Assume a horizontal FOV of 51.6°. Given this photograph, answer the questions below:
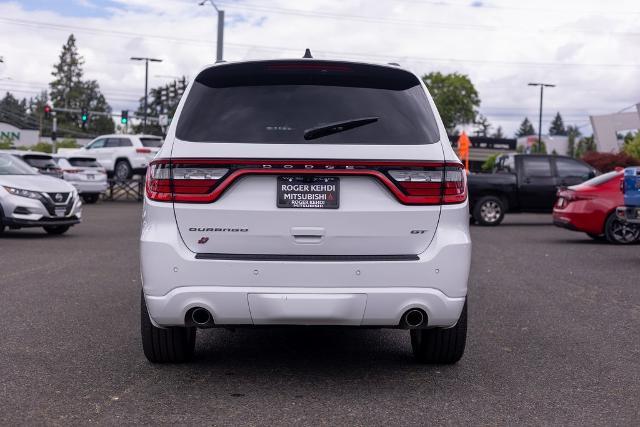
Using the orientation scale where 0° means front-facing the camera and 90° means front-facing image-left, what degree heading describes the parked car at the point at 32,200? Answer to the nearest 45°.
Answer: approximately 315°

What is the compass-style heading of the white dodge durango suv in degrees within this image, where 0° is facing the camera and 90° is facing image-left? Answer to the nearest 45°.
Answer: approximately 180°

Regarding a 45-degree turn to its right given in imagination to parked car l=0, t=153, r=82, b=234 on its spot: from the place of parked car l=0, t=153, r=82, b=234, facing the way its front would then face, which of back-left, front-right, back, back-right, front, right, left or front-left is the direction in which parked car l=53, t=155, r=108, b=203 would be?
back

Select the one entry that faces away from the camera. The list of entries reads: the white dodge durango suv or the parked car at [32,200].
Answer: the white dodge durango suv

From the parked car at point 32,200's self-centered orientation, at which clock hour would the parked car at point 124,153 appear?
the parked car at point 124,153 is roughly at 8 o'clock from the parked car at point 32,200.

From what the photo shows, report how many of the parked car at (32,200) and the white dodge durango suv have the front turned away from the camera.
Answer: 1

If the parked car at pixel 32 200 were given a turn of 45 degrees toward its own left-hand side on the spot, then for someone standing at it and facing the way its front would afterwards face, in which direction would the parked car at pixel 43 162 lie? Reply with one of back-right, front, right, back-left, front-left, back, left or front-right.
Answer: left
